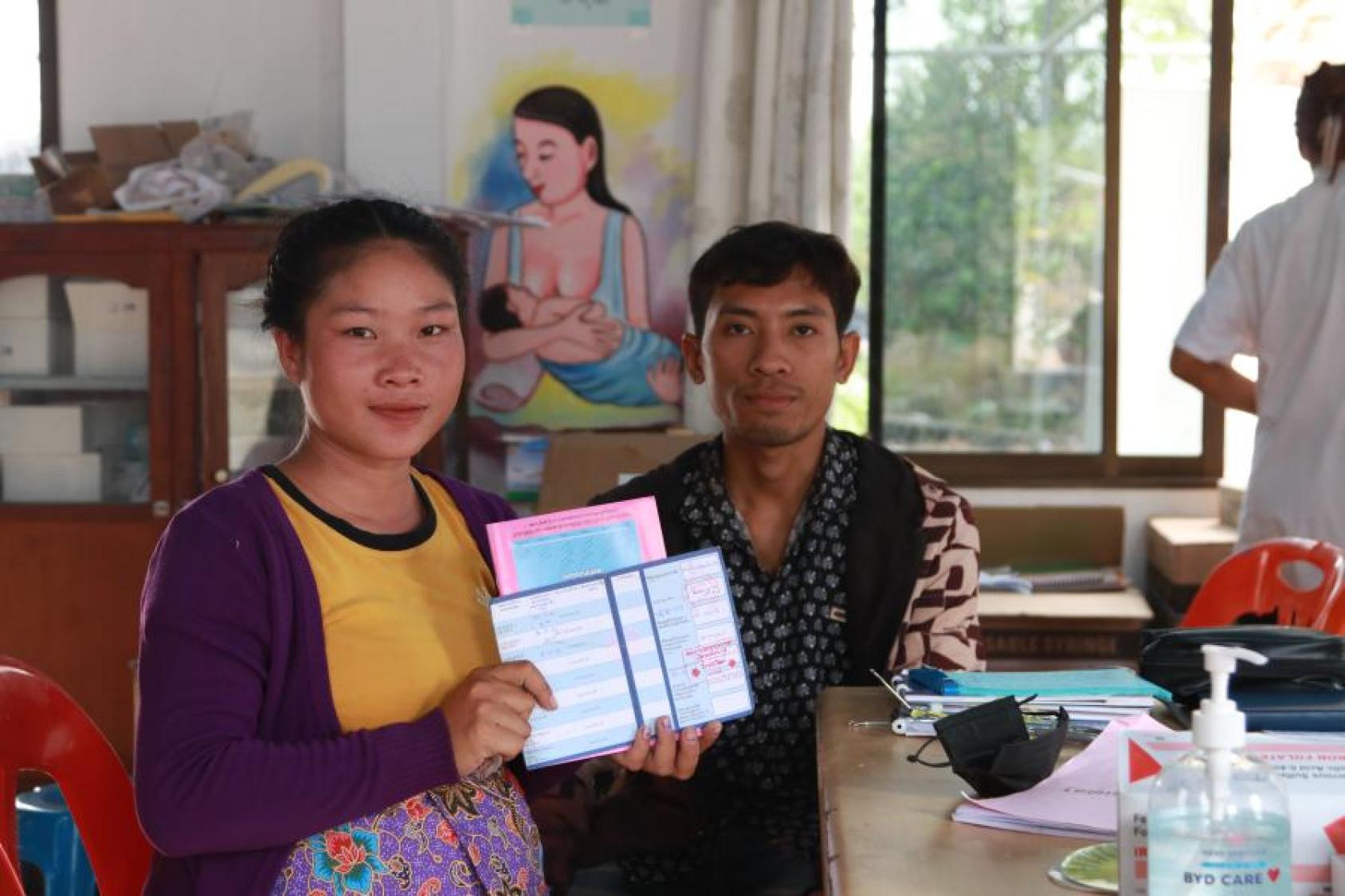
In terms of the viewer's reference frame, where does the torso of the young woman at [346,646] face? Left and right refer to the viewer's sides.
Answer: facing the viewer and to the right of the viewer

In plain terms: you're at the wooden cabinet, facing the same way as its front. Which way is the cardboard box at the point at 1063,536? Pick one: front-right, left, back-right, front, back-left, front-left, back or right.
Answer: left

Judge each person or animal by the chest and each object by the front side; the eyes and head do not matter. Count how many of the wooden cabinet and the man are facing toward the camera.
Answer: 2

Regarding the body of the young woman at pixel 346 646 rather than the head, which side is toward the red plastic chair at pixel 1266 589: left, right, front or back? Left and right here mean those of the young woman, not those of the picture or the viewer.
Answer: left

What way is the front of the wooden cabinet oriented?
toward the camera

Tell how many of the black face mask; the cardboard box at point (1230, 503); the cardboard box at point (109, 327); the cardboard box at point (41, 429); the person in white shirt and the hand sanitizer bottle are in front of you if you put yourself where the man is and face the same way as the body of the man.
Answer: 2

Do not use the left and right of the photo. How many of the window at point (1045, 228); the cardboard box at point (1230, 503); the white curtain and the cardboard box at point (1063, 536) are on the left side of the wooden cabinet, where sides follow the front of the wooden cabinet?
4

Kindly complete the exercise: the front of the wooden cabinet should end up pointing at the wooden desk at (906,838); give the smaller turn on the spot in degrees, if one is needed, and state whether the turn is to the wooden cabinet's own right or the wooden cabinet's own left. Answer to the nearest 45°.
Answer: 0° — it already faces it

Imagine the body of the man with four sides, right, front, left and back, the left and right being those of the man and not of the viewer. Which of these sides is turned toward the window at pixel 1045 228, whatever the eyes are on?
back

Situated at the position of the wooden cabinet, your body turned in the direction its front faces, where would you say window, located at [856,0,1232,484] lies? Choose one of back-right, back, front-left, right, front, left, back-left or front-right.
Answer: left

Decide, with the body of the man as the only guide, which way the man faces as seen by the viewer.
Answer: toward the camera

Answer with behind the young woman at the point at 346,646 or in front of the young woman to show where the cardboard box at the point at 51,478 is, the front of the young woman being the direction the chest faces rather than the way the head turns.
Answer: behind

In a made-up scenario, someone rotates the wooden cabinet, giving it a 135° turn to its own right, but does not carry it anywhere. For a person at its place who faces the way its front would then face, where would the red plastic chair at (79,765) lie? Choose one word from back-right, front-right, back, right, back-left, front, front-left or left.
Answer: back-left
